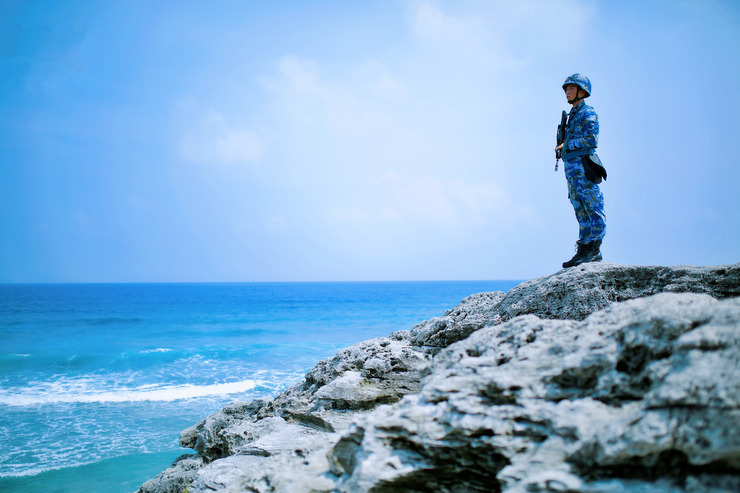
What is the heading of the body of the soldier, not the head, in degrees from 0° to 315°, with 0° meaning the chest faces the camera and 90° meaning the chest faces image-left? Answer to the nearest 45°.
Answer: approximately 90°
